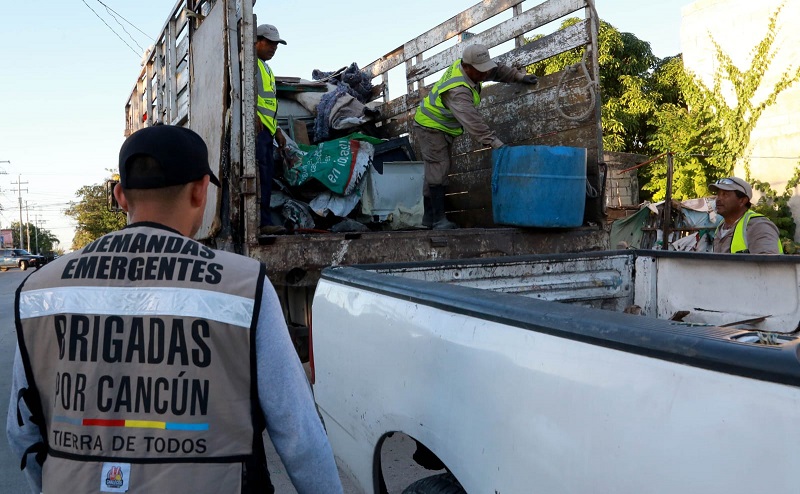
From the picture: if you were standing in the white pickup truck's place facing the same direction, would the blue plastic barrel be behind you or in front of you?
behind

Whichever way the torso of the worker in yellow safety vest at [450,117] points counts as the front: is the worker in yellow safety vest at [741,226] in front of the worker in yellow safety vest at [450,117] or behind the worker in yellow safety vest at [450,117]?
in front

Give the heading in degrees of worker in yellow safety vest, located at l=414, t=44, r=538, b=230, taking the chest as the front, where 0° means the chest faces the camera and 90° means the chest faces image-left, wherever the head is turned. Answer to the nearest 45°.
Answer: approximately 270°

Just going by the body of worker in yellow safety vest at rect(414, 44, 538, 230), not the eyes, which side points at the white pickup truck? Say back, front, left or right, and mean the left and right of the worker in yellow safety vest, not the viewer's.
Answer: right

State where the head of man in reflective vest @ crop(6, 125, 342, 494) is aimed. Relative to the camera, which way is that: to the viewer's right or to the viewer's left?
to the viewer's right

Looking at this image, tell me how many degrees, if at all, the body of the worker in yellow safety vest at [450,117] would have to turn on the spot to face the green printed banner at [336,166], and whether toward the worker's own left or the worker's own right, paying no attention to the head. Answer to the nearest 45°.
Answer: approximately 180°

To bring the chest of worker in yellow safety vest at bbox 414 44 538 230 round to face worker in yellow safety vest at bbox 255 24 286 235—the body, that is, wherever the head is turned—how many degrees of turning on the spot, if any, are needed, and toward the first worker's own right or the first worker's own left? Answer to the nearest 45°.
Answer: approximately 180°

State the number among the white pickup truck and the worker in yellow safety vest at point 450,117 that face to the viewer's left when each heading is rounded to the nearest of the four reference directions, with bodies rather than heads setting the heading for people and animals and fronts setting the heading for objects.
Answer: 0

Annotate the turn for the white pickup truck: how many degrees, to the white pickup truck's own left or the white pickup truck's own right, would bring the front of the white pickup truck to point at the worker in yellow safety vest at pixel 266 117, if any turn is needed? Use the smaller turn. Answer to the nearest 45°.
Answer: approximately 180°

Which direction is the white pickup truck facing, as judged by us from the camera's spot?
facing the viewer and to the right of the viewer
